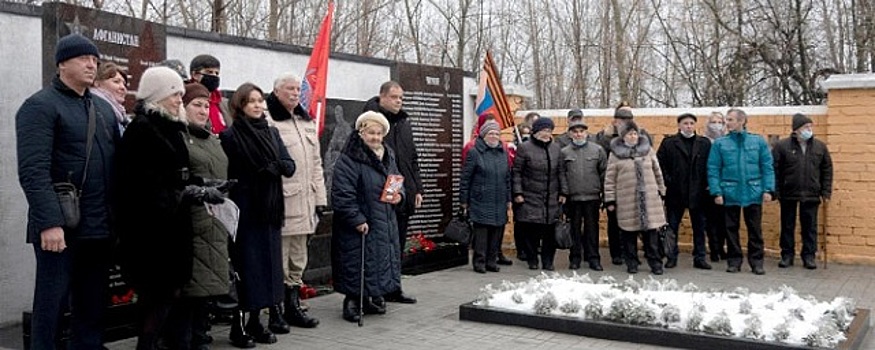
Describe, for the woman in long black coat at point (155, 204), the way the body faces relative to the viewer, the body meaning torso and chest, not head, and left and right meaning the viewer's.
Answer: facing to the right of the viewer

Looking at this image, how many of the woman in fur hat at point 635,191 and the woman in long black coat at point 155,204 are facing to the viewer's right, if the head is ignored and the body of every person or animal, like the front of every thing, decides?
1

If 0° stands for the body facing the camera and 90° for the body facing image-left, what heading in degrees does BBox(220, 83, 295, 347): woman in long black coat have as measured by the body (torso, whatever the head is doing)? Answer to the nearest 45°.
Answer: approximately 315°

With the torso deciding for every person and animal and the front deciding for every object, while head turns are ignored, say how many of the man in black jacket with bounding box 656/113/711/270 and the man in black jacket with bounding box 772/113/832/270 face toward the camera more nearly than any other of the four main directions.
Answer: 2
